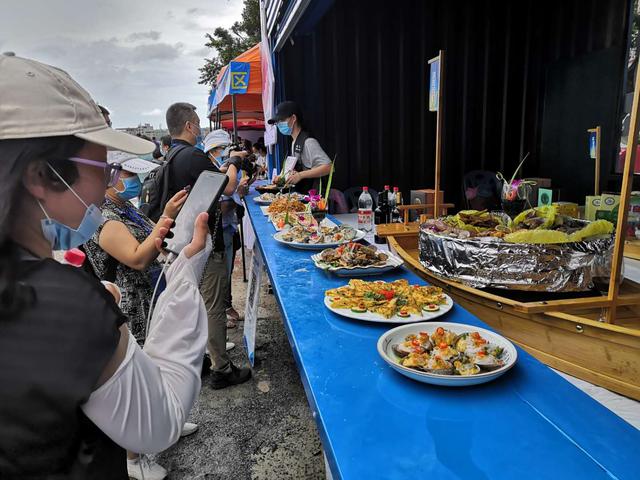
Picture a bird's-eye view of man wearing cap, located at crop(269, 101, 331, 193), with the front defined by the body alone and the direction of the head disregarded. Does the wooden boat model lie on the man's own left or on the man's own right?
on the man's own left

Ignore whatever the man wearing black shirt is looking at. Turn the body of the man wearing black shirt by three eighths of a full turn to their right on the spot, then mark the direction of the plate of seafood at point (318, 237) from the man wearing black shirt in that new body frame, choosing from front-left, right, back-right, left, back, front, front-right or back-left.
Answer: left

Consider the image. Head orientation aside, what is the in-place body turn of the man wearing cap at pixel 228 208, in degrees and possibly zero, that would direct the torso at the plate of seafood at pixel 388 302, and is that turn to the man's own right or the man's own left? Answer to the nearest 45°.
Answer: approximately 90° to the man's own right

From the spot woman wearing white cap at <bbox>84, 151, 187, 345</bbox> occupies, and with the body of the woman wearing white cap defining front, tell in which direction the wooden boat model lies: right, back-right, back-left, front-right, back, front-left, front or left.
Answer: front-right

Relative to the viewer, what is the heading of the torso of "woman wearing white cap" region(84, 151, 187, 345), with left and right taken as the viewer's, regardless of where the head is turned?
facing to the right of the viewer

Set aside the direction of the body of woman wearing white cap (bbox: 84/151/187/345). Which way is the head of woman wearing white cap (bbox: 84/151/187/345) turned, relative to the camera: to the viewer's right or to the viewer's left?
to the viewer's right

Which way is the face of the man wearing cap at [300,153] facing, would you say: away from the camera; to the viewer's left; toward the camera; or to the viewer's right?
to the viewer's left

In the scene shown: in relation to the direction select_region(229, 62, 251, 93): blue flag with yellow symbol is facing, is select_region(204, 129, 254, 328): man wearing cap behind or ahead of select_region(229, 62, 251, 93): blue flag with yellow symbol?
ahead

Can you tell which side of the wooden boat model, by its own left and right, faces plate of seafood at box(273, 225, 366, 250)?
front

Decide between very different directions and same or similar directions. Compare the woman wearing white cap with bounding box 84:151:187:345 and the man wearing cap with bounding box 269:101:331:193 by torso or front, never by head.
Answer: very different directions

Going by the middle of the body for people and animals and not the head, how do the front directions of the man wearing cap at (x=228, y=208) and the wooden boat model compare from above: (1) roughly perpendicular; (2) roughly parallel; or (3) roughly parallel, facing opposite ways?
roughly perpendicular

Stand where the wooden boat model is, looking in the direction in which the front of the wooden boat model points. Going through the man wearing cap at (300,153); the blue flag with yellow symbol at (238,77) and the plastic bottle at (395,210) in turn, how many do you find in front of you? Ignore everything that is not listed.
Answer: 3
